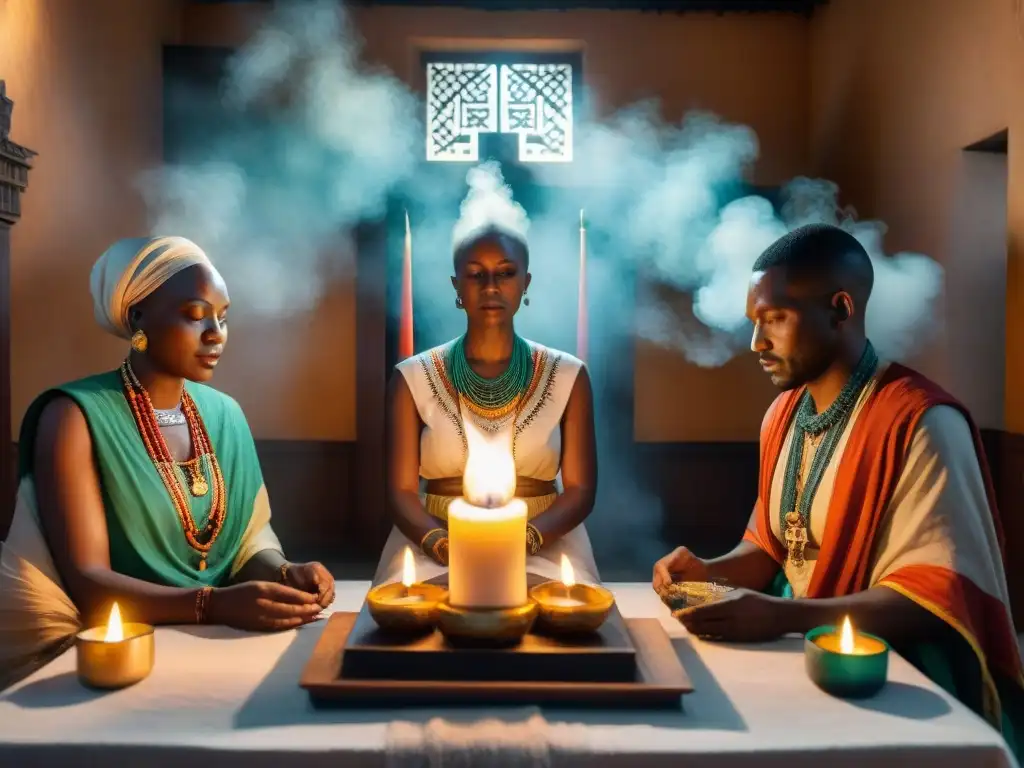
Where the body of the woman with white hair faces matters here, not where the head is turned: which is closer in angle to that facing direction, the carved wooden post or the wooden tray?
the wooden tray

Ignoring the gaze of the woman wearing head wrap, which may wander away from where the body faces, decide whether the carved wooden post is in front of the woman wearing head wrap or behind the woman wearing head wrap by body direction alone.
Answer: behind

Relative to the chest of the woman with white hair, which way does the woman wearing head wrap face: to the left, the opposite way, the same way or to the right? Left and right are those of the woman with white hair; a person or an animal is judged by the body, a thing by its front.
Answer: to the left

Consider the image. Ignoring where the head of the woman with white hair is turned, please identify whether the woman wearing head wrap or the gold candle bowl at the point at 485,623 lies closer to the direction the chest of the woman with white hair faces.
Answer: the gold candle bowl

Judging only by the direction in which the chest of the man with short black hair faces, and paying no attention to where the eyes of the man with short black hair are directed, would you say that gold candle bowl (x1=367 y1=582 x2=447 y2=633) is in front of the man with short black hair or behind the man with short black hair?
in front

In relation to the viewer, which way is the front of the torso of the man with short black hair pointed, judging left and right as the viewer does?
facing the viewer and to the left of the viewer

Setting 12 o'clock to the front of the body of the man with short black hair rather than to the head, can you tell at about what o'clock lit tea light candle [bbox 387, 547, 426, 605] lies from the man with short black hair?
The lit tea light candle is roughly at 12 o'clock from the man with short black hair.

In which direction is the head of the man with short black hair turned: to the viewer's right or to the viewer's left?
to the viewer's left

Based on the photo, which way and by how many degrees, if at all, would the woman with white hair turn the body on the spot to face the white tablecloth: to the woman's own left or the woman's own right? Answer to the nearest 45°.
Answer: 0° — they already face it

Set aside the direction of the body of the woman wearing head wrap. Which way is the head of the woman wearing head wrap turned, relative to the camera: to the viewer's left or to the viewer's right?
to the viewer's right

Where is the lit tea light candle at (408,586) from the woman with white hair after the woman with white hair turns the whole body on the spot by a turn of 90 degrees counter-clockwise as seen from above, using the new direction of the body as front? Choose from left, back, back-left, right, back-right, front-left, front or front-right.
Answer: right

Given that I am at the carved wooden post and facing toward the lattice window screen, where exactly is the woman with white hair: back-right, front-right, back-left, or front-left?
front-right

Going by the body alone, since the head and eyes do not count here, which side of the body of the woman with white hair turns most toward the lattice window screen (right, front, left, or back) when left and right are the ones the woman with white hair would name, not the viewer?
back

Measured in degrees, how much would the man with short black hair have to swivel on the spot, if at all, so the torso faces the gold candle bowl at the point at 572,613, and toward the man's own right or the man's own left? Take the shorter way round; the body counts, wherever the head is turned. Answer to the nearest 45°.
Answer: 0° — they already face it

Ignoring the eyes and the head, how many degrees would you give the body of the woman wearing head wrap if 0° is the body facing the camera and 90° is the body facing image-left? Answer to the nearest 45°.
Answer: approximately 315°

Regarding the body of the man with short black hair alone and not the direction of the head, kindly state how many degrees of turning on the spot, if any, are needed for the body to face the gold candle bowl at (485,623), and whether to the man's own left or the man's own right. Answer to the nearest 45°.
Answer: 0° — they already face it

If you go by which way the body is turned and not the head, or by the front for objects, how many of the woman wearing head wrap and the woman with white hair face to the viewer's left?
0

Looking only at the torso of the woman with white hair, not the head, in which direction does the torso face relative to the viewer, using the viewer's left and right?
facing the viewer

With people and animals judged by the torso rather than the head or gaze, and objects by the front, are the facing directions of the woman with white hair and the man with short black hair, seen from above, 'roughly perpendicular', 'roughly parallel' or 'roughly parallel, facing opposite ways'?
roughly perpendicular

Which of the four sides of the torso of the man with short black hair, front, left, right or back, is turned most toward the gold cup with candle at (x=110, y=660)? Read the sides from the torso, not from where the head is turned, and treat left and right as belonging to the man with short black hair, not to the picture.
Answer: front
